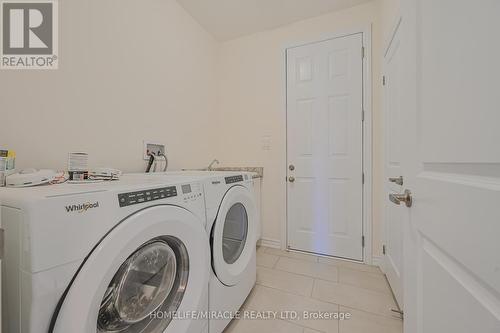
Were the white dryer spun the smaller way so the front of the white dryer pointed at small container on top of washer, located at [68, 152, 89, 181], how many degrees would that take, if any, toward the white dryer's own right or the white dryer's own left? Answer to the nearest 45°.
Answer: approximately 135° to the white dryer's own right

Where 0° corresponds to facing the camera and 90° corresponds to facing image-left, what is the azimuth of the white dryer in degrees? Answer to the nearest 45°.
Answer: approximately 315°

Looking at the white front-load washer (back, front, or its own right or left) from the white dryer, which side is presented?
left

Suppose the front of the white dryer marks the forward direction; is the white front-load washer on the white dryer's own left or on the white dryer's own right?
on the white dryer's own right

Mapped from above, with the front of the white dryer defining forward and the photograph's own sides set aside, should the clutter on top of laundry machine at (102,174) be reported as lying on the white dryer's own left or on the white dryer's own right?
on the white dryer's own right

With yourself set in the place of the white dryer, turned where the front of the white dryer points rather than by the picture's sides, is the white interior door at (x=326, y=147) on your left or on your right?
on your left
